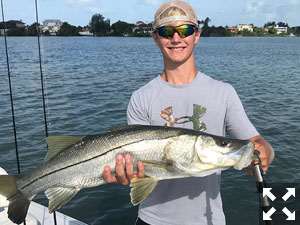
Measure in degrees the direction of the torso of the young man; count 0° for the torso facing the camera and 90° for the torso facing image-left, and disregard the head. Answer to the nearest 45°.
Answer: approximately 0°
